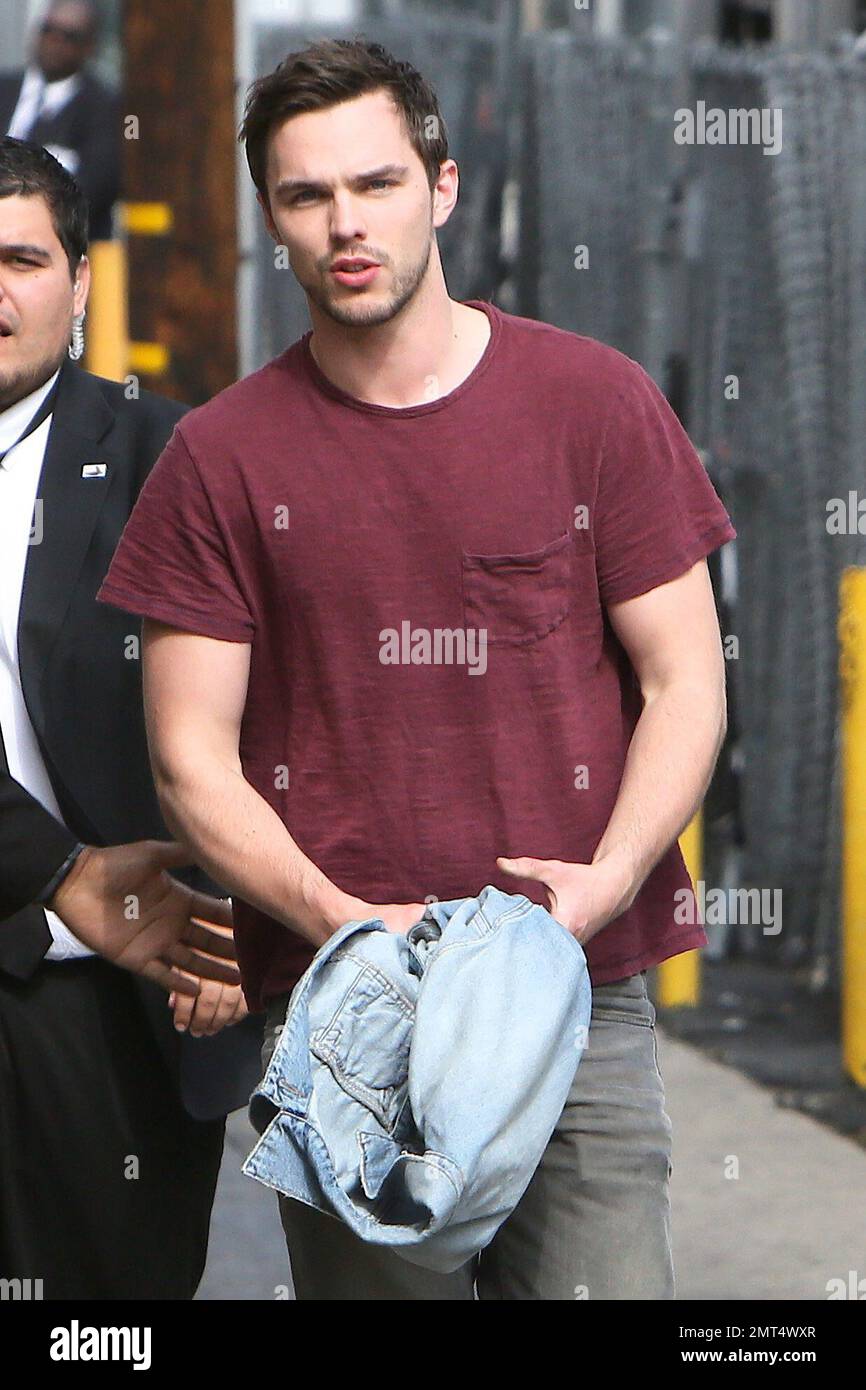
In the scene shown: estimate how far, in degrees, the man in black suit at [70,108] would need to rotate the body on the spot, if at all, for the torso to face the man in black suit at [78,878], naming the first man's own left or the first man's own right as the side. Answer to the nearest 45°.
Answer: approximately 45° to the first man's own left

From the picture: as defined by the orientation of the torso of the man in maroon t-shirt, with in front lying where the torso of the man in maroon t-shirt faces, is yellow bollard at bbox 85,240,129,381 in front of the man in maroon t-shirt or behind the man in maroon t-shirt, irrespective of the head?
behind

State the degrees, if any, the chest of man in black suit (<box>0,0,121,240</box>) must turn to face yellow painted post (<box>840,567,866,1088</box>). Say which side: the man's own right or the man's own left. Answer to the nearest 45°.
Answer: approximately 45° to the man's own left

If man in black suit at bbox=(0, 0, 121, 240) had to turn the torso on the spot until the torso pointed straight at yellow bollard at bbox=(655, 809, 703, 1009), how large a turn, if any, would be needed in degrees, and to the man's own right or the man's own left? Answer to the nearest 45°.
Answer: approximately 45° to the man's own left

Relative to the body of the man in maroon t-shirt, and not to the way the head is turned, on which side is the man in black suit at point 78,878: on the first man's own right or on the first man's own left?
on the first man's own right

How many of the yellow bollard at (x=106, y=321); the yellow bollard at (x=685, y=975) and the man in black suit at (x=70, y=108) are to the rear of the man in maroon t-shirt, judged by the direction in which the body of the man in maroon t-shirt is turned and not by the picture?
3

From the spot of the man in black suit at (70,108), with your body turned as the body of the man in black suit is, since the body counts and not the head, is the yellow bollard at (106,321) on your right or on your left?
on your left

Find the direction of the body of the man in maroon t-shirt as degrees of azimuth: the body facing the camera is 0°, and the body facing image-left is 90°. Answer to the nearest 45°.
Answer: approximately 0°

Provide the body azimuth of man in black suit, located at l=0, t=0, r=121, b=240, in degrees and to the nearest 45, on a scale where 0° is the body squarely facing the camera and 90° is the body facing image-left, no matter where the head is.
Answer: approximately 45°
